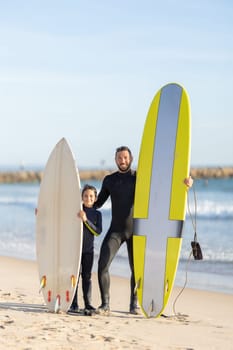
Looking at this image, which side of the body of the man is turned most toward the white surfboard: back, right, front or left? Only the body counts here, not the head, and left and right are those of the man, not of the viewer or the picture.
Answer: right

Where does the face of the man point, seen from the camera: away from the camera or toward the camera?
toward the camera

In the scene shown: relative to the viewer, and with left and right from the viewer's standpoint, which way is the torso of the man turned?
facing the viewer
